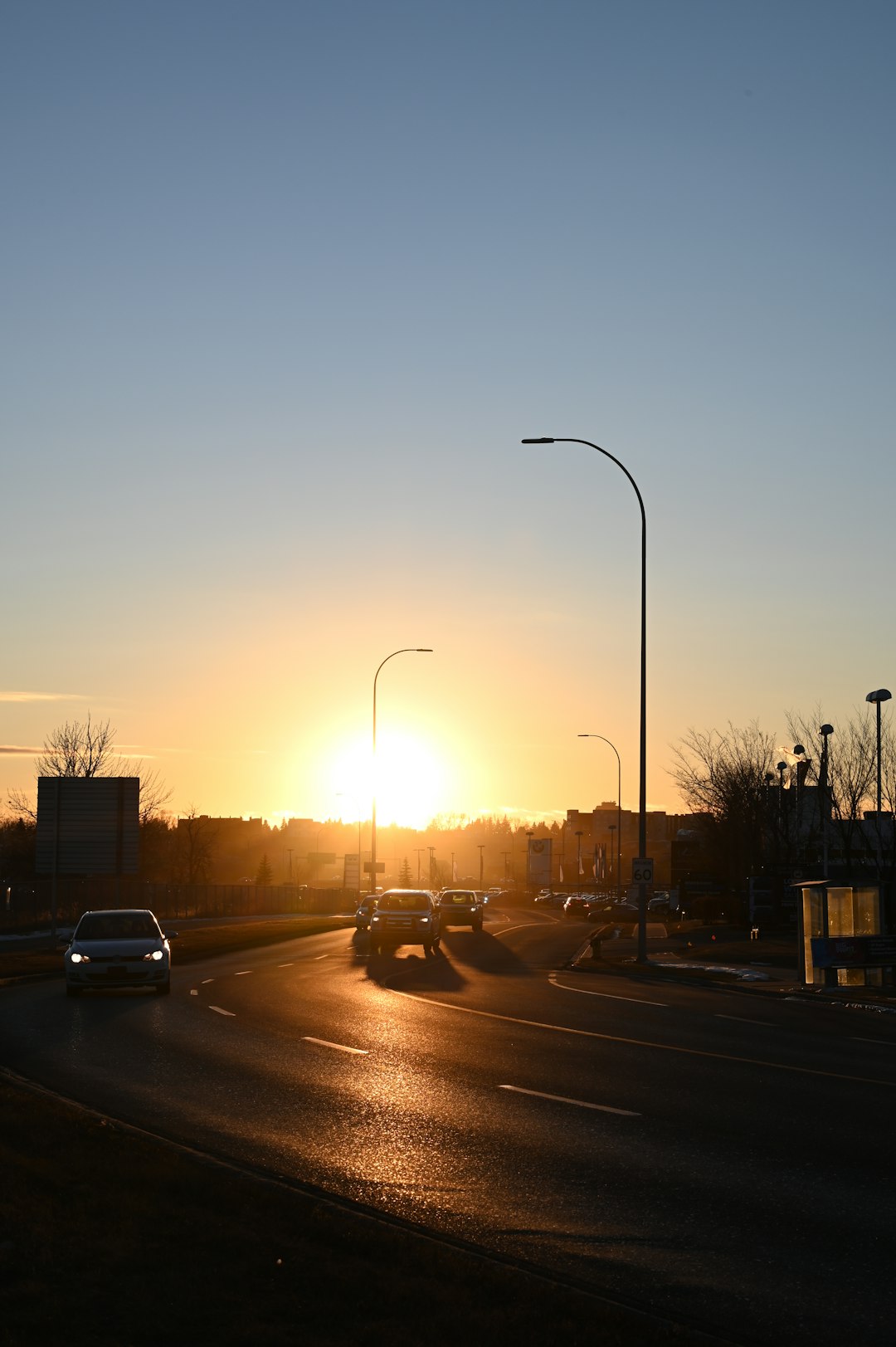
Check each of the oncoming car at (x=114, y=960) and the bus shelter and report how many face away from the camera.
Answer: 0

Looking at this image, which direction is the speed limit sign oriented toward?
toward the camera

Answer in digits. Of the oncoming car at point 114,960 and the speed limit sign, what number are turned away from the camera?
0

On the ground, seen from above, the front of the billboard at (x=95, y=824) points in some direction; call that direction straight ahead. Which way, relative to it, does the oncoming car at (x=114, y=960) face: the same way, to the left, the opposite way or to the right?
the opposite way

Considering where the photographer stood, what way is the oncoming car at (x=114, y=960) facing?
facing the viewer

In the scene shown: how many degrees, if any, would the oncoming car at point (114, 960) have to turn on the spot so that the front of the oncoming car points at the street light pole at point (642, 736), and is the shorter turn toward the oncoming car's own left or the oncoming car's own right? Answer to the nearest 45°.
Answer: approximately 135° to the oncoming car's own left

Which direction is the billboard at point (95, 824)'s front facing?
away from the camera
